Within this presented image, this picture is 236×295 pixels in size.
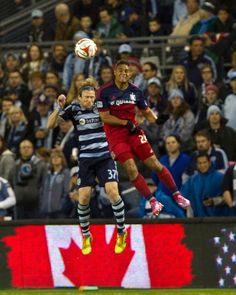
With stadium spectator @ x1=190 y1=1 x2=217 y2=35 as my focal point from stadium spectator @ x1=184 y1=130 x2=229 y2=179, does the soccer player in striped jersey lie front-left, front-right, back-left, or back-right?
back-left

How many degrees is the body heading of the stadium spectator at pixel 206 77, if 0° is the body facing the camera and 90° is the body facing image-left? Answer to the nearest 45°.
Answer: approximately 0°

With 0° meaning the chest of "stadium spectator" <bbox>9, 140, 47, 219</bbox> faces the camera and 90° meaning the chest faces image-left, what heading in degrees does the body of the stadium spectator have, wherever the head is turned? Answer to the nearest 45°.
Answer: approximately 0°
